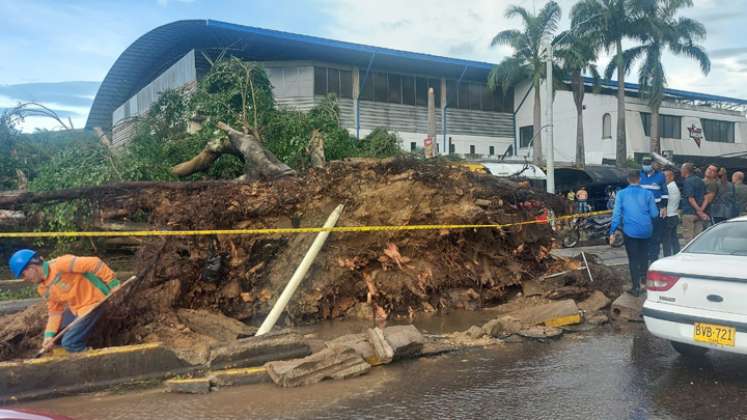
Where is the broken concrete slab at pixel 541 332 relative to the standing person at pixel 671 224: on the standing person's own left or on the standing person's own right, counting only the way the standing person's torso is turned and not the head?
on the standing person's own left

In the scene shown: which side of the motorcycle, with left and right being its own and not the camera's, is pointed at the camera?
left

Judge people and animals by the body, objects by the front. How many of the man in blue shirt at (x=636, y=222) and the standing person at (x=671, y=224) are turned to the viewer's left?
1

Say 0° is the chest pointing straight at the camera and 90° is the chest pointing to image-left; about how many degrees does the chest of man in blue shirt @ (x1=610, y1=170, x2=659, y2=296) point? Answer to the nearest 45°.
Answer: approximately 180°

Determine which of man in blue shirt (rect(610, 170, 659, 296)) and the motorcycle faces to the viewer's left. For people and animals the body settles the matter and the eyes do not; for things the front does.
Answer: the motorcycle

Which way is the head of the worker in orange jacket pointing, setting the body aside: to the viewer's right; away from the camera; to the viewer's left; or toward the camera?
to the viewer's left

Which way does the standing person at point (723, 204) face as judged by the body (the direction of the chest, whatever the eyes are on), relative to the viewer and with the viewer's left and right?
facing to the left of the viewer

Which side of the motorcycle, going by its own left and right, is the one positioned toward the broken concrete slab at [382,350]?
left

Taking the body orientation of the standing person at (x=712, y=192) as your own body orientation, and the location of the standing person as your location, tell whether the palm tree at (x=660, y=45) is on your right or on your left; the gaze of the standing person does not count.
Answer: on your right

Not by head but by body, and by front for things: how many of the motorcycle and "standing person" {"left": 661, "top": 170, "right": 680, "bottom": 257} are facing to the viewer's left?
2

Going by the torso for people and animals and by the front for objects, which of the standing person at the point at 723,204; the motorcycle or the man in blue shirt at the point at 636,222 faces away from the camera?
the man in blue shirt

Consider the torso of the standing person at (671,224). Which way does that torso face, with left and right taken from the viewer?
facing to the left of the viewer

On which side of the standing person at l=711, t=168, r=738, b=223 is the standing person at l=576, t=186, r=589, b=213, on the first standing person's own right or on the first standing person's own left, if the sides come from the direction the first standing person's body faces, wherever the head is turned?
on the first standing person's own right

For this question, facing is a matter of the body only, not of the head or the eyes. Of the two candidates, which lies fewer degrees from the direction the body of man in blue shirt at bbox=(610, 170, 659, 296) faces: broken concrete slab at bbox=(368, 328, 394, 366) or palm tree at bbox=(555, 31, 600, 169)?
the palm tree

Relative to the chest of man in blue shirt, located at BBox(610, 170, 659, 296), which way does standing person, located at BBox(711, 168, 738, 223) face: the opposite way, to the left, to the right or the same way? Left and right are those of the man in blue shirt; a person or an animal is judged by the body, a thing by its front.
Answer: to the left

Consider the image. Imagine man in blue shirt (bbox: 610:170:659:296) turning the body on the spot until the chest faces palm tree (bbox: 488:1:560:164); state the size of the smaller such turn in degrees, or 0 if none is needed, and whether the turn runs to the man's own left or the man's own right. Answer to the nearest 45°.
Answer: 0° — they already face it

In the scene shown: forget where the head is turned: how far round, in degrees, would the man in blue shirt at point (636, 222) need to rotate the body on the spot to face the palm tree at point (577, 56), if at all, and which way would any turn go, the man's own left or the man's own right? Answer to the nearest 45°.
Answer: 0° — they already face it

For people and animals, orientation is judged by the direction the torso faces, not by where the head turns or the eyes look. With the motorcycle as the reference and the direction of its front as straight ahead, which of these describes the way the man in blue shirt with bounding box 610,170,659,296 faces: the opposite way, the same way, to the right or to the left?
to the right
